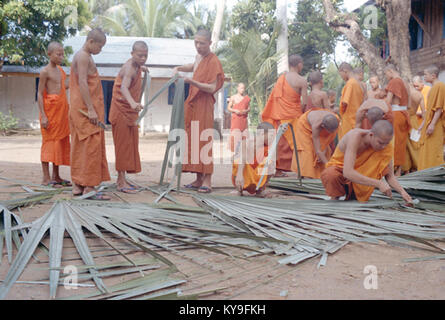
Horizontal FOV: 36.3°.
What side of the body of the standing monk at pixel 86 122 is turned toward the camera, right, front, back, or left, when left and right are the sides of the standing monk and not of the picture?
right

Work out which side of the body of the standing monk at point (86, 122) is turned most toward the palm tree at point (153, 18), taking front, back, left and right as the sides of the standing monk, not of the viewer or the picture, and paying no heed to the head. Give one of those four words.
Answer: left

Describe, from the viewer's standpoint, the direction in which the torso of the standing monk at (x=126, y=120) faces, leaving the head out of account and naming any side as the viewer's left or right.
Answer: facing the viewer and to the right of the viewer

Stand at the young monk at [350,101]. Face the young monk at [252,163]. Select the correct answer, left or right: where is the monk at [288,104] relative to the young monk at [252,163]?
right

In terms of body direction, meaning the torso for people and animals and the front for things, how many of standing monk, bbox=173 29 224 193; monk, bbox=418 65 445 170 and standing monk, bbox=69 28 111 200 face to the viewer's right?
1

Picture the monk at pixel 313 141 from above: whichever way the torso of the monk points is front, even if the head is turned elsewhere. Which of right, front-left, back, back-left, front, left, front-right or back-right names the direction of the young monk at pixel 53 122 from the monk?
back-right

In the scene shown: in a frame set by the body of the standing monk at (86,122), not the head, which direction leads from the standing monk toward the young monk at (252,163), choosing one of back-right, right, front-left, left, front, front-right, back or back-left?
front
